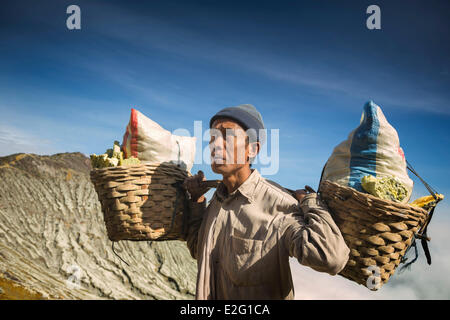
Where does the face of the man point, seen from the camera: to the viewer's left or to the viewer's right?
to the viewer's left

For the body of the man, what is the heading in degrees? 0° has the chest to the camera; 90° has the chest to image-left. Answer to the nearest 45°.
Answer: approximately 45°

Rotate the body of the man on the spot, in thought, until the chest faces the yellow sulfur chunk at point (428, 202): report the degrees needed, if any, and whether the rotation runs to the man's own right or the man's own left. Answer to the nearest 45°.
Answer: approximately 135° to the man's own left
